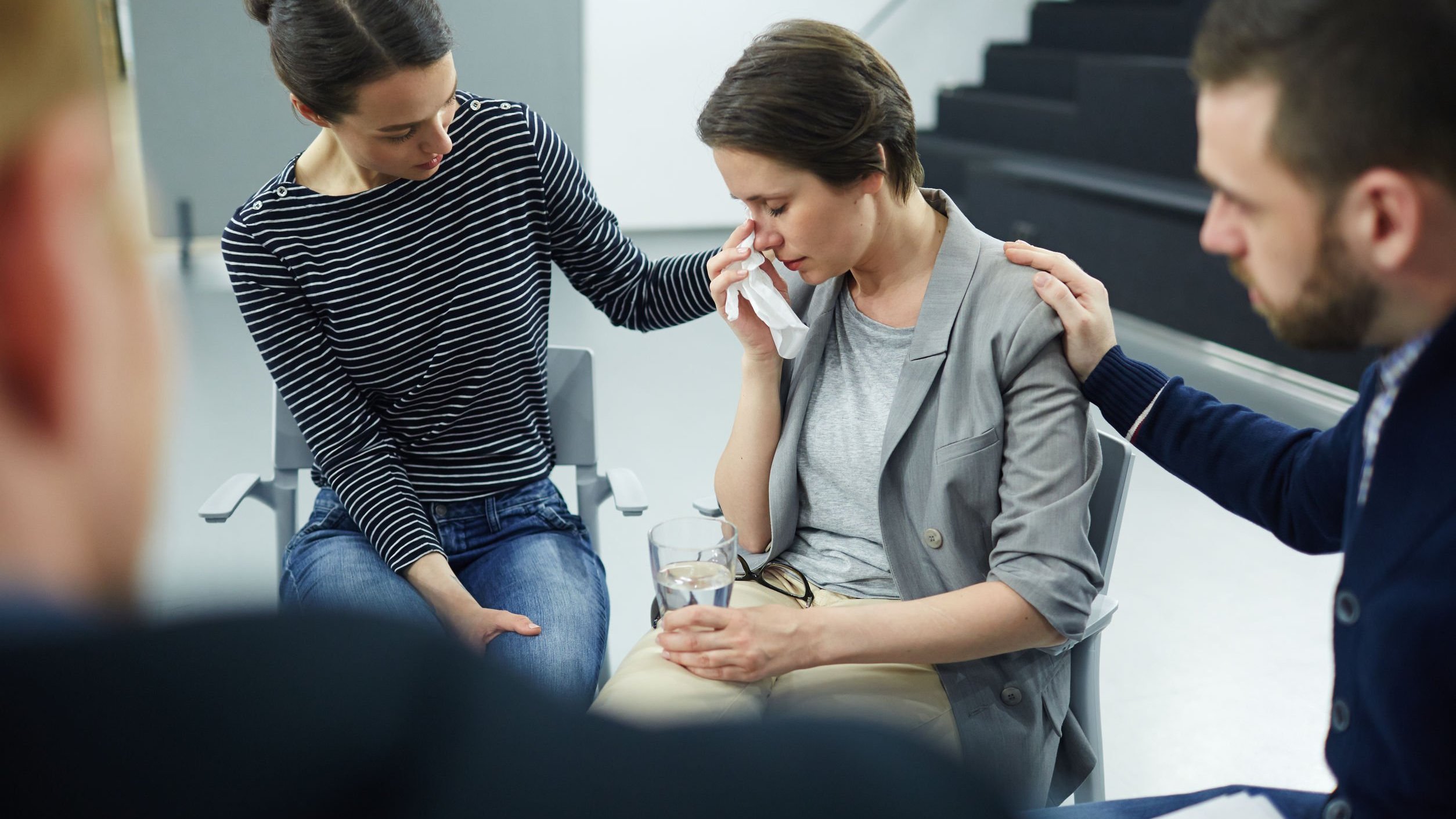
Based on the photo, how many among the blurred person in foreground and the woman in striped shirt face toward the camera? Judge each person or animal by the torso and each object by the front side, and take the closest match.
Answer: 1

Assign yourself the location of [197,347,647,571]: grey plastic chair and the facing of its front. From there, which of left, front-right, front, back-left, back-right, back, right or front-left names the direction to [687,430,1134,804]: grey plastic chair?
front-left

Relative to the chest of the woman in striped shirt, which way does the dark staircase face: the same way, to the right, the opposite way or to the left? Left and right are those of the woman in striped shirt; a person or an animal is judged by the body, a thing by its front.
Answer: to the right

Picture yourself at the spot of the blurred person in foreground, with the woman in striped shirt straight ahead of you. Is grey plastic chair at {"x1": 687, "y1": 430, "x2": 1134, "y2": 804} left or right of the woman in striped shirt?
right

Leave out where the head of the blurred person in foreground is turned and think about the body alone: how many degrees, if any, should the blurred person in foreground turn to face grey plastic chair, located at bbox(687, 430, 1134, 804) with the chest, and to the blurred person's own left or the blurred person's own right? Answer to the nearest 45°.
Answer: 0° — they already face it

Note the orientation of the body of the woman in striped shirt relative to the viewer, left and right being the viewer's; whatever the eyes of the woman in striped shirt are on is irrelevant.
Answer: facing the viewer

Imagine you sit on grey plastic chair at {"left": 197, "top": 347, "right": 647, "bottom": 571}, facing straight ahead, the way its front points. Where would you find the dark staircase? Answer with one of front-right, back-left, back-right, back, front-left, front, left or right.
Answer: back-left

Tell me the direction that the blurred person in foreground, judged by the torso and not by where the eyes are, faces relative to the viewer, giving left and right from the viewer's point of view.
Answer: facing away from the viewer and to the right of the viewer

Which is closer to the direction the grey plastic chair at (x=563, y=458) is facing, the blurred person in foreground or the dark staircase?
the blurred person in foreground

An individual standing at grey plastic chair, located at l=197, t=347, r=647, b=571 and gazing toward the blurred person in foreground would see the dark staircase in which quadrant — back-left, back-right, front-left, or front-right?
back-left

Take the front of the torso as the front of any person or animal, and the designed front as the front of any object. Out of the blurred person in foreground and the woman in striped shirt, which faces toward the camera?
the woman in striped shirt

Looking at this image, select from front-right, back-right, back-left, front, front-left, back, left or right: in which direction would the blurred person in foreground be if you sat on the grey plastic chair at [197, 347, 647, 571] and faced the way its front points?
front

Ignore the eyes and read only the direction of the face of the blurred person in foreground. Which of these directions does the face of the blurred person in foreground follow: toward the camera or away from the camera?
away from the camera

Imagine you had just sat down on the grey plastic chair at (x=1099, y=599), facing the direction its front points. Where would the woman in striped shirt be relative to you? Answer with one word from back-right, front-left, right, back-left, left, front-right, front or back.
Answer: front-right

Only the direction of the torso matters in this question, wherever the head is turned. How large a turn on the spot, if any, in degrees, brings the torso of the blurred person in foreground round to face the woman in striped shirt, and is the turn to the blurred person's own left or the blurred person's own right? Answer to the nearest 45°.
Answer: approximately 45° to the blurred person's own left

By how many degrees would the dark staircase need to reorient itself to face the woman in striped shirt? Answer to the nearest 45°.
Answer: approximately 45° to its left

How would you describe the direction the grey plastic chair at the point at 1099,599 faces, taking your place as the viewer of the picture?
facing the viewer and to the left of the viewer

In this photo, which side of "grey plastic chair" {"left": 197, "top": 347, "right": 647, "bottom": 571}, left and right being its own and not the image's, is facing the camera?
front

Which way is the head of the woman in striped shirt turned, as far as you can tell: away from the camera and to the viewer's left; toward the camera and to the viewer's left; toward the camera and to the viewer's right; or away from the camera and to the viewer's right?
toward the camera and to the viewer's right
